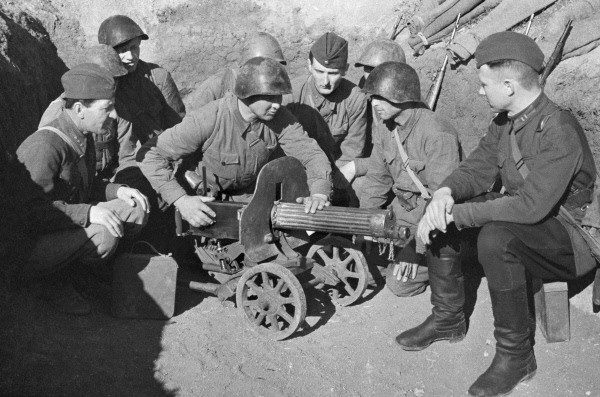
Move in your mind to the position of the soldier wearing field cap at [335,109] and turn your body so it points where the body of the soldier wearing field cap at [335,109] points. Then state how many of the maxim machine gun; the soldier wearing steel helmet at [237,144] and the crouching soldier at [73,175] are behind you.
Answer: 0

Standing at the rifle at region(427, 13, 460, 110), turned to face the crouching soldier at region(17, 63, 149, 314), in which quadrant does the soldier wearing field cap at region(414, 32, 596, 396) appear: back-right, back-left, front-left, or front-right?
front-left

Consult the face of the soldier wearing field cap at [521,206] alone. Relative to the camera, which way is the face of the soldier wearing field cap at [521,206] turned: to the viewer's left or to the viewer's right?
to the viewer's left

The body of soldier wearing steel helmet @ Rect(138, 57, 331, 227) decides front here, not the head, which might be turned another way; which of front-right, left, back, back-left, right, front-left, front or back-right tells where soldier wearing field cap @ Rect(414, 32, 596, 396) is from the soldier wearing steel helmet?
front

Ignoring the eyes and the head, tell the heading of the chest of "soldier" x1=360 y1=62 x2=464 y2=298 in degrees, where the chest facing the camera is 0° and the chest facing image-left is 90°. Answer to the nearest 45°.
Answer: approximately 45°

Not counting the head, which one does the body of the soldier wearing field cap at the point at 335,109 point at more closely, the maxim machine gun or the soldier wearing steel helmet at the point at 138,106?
the maxim machine gun

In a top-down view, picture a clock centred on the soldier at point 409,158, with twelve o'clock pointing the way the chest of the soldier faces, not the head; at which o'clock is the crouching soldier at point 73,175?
The crouching soldier is roughly at 1 o'clock from the soldier.

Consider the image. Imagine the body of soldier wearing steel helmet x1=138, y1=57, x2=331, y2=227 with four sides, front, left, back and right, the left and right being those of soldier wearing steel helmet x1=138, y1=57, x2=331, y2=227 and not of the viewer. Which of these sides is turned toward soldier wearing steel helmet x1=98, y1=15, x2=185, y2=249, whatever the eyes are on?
back

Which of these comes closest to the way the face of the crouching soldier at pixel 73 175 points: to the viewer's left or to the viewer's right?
to the viewer's right

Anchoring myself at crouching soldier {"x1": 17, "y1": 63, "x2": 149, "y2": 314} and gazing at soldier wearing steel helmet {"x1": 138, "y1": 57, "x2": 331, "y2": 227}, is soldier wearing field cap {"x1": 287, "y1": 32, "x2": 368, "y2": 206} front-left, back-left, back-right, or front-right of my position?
front-left

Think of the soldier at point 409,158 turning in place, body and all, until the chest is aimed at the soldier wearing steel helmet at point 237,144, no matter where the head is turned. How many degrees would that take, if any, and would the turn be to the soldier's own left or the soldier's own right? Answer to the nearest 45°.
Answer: approximately 45° to the soldier's own right

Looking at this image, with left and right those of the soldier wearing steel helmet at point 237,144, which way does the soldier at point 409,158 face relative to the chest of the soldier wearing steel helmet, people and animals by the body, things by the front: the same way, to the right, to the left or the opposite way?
to the right

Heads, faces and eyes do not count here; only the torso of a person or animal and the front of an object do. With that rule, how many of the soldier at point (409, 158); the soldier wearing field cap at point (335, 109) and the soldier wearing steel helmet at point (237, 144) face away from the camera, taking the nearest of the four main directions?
0

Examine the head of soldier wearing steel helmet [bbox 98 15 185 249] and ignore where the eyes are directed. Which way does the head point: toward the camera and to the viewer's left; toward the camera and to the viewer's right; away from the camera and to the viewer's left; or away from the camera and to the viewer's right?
toward the camera and to the viewer's right

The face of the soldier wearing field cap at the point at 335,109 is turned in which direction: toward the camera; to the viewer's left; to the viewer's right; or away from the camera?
toward the camera

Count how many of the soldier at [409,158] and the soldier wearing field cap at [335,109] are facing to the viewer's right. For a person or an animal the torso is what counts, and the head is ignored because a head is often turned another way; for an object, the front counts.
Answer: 0

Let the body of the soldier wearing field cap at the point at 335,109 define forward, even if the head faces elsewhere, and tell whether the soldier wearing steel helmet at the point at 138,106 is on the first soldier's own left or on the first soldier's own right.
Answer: on the first soldier's own right

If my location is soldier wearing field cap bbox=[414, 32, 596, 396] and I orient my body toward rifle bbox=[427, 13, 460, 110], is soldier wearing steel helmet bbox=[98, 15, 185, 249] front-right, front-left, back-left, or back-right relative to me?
front-left

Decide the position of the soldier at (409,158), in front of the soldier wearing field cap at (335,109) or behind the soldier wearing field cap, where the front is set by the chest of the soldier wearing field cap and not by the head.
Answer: in front

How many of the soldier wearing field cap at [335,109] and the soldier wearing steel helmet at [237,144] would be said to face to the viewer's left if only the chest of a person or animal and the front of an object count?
0

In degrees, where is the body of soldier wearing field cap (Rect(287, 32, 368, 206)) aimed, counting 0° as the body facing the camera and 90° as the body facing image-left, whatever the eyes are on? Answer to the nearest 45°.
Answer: approximately 0°
